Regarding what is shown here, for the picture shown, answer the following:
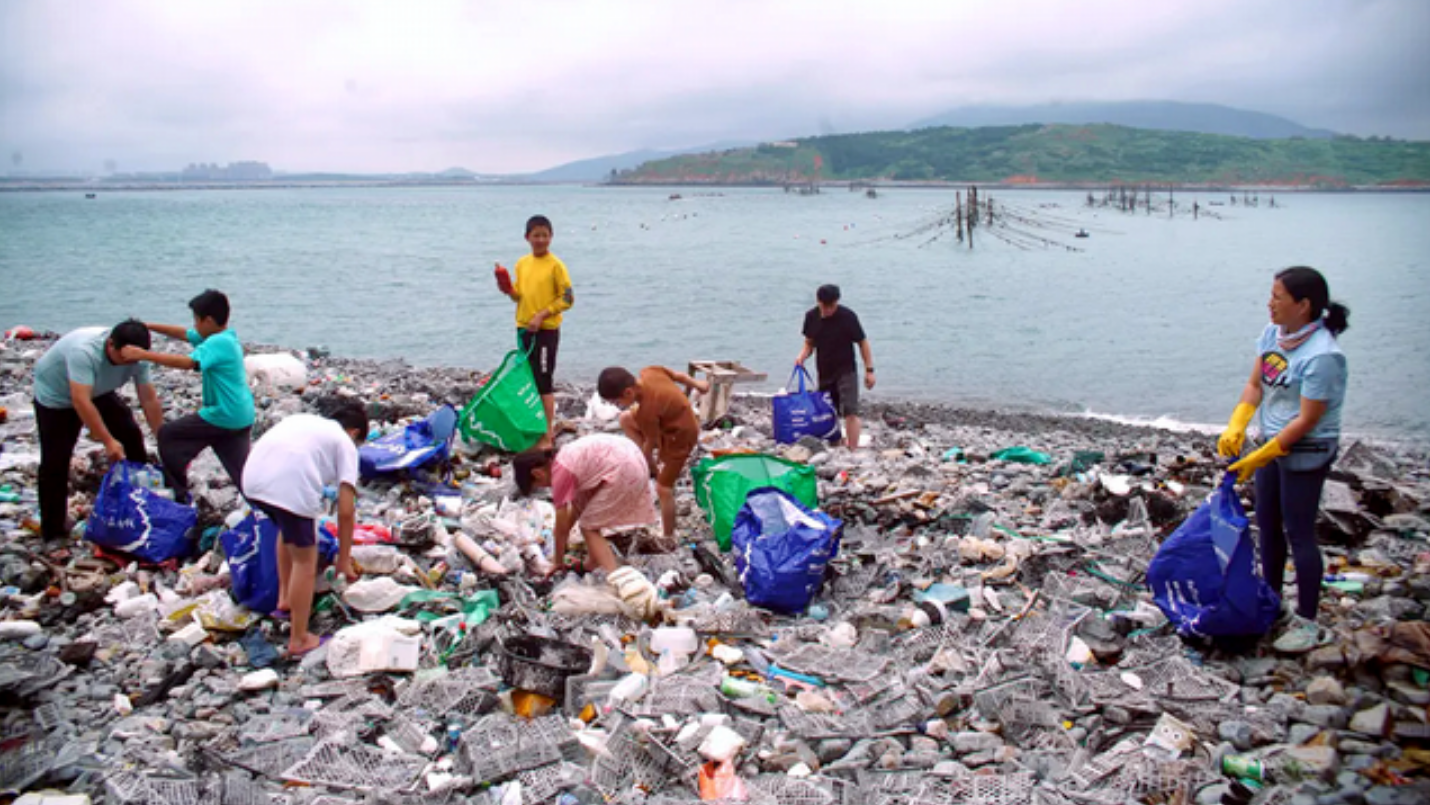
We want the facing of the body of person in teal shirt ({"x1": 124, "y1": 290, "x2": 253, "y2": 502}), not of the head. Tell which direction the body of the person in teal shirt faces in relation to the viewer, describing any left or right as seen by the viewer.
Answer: facing to the left of the viewer

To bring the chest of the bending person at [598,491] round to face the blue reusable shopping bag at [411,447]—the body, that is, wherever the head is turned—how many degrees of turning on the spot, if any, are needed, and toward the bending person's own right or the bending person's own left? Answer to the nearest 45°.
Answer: approximately 45° to the bending person's own right

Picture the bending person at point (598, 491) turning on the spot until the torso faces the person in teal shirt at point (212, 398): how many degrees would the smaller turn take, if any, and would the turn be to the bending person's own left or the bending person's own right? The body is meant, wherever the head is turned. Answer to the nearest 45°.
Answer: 0° — they already face them

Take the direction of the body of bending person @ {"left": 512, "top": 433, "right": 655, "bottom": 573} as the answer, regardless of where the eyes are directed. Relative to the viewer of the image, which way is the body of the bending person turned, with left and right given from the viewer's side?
facing to the left of the viewer

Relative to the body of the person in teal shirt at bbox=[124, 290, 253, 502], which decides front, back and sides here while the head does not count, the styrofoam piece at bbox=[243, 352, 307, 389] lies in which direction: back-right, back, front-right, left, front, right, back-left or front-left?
right

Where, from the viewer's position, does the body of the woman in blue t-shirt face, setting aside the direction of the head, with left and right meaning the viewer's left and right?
facing the viewer and to the left of the viewer

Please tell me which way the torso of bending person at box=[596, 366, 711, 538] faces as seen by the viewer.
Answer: to the viewer's left

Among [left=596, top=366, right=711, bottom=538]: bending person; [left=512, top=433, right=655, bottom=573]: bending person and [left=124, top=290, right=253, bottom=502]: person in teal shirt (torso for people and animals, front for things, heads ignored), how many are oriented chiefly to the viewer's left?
3

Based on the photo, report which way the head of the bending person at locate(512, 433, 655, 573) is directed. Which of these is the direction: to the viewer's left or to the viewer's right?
to the viewer's left

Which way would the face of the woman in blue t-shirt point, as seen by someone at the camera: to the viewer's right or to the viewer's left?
to the viewer's left
